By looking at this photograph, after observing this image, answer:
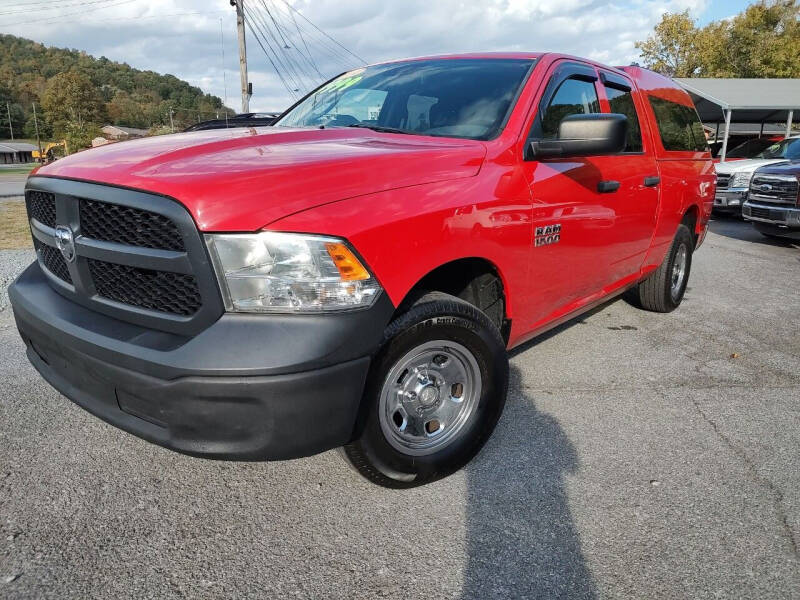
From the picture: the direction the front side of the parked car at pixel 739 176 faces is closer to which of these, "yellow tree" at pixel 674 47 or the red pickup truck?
the red pickup truck

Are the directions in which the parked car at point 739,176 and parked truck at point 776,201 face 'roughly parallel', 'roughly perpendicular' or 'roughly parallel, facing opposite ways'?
roughly parallel

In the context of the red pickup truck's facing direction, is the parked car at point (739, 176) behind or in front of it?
behind

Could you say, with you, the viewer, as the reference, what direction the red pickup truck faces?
facing the viewer and to the left of the viewer

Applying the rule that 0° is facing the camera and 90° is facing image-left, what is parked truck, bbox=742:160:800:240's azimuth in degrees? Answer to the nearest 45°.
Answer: approximately 45°

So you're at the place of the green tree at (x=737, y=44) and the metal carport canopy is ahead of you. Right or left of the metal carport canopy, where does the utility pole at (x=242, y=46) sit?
right

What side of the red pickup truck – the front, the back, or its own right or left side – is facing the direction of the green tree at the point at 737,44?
back

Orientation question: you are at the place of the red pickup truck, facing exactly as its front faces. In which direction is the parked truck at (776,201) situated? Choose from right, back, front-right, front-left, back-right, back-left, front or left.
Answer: back

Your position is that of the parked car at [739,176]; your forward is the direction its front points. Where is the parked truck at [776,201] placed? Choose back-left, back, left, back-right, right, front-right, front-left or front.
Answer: front-left

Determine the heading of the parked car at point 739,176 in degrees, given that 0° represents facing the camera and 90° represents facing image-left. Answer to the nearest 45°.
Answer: approximately 45°

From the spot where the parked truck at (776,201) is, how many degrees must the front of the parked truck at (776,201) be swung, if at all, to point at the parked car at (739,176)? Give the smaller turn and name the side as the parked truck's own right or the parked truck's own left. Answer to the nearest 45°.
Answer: approximately 135° to the parked truck's own right

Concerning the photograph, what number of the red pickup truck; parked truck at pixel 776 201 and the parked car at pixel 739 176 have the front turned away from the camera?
0
